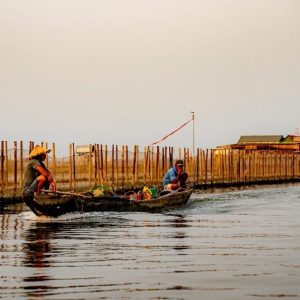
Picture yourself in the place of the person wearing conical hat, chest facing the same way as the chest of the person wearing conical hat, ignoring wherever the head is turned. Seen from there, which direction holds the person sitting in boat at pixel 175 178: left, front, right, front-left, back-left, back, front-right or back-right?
front-left

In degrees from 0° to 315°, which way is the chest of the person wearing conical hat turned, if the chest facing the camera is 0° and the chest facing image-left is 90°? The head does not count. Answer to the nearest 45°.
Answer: approximately 270°

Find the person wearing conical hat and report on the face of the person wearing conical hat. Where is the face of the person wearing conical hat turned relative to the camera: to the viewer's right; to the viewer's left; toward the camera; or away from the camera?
to the viewer's right
